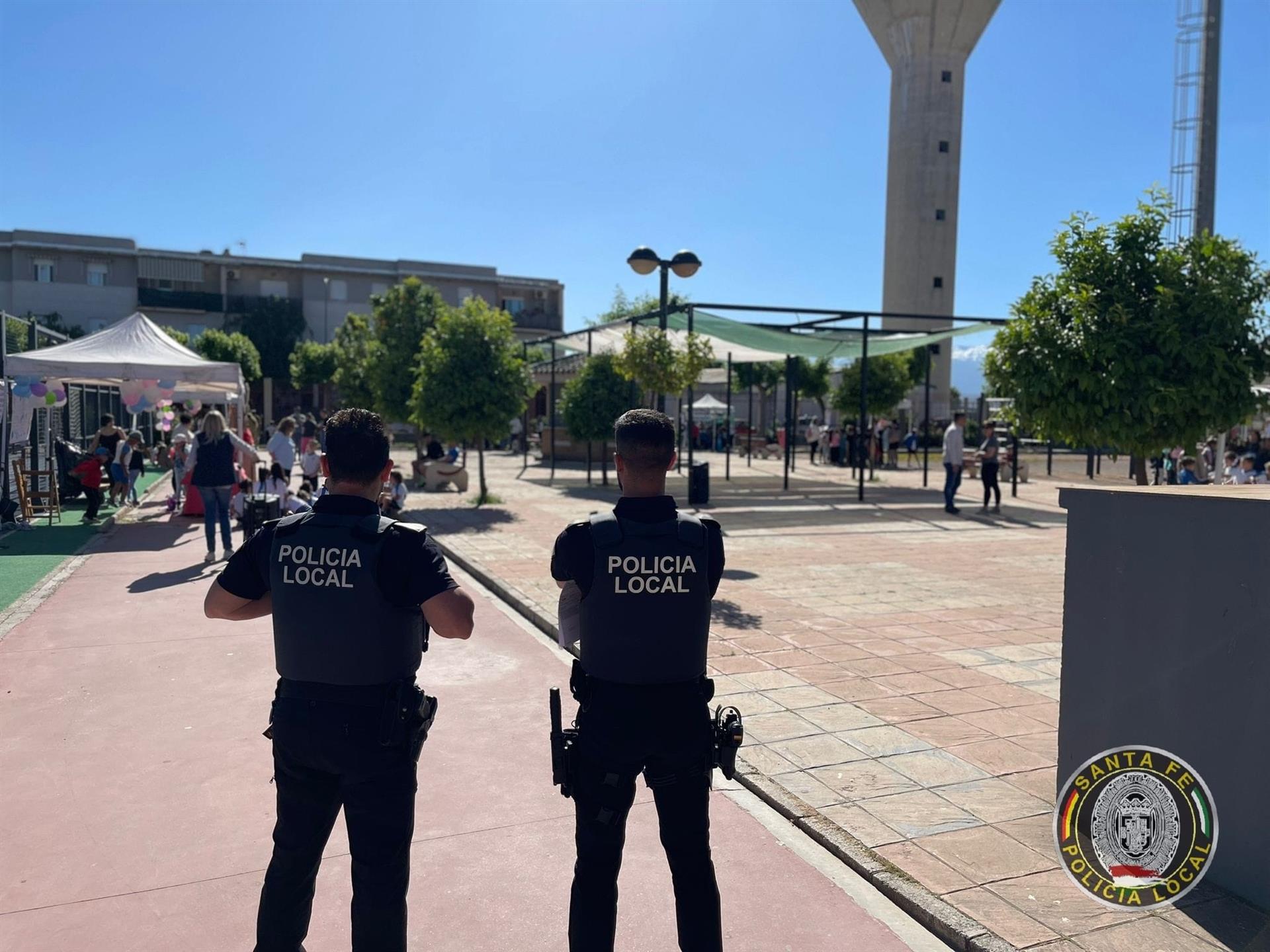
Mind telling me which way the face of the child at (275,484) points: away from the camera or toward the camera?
away from the camera

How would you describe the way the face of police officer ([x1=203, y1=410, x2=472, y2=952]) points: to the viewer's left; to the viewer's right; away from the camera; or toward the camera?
away from the camera

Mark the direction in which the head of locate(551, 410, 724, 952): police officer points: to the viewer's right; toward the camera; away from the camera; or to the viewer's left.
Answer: away from the camera

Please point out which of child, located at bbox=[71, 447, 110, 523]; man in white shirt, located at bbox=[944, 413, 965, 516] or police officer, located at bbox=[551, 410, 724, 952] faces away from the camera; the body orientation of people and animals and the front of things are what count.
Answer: the police officer

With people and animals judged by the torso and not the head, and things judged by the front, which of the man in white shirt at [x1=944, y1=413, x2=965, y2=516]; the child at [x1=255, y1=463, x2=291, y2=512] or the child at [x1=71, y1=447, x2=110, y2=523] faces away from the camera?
the child at [x1=255, y1=463, x2=291, y2=512]

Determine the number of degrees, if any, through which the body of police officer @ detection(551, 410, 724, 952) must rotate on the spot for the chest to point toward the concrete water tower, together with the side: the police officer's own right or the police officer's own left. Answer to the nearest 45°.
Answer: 0° — they already face it

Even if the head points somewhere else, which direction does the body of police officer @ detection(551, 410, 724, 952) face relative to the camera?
away from the camera

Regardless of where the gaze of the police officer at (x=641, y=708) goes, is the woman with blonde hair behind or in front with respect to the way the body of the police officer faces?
in front

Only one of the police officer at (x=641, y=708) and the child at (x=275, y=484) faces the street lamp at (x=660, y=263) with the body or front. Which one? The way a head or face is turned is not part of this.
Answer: the police officer

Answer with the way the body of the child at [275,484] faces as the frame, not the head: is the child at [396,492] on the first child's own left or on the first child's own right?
on the first child's own right

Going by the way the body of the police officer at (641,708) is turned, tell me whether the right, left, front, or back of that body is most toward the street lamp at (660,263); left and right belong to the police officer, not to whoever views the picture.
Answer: front

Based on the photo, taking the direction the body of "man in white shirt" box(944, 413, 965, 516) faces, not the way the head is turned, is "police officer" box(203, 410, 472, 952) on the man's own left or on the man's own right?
on the man's own right
